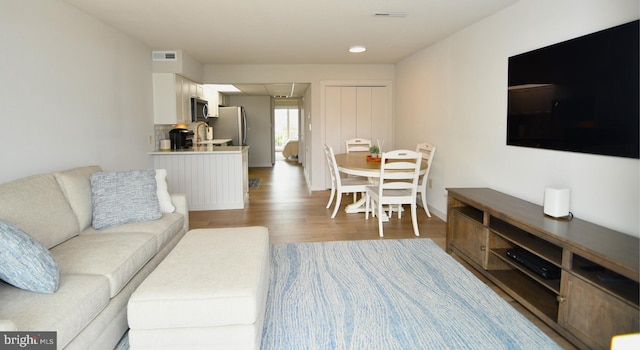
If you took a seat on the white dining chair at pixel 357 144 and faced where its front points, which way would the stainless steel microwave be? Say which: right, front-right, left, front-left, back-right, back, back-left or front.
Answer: right

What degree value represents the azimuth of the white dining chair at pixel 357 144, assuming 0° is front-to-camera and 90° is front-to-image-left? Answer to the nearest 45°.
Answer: approximately 0°

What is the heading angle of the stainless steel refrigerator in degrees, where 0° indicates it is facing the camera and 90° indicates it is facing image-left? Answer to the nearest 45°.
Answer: approximately 270°

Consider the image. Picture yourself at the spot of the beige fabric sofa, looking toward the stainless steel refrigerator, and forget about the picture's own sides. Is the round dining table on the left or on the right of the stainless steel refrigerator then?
right

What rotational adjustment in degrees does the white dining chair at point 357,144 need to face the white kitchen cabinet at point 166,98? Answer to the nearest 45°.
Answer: approximately 45° to its right

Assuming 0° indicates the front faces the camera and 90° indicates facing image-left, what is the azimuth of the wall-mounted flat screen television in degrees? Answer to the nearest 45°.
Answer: approximately 45°

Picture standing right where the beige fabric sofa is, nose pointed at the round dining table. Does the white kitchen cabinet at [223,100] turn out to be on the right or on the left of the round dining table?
left

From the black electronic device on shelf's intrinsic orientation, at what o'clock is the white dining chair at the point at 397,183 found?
The white dining chair is roughly at 3 o'clock from the black electronic device on shelf.

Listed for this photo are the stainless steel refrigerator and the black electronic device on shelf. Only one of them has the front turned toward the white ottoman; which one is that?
the black electronic device on shelf

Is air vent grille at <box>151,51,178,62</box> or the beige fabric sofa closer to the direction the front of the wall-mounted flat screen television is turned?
the beige fabric sofa

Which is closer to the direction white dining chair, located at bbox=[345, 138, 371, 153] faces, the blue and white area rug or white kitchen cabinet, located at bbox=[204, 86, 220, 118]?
the blue and white area rug
